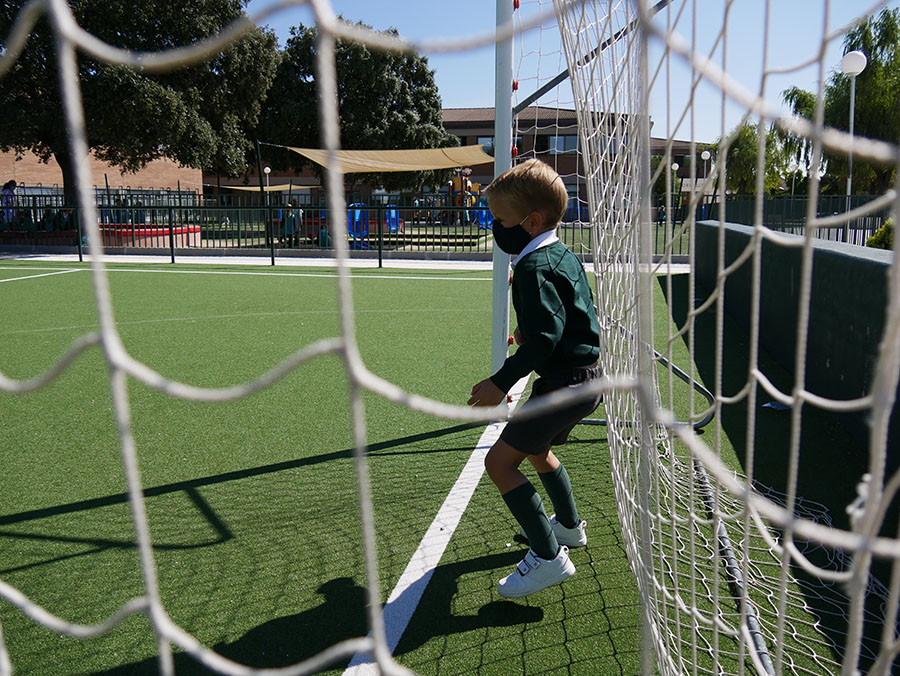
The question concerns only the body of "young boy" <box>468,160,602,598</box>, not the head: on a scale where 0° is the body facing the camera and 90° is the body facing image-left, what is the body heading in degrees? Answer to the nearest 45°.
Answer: approximately 90°

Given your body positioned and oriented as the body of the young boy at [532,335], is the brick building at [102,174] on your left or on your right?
on your right

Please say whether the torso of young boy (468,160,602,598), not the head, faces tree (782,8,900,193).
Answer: no

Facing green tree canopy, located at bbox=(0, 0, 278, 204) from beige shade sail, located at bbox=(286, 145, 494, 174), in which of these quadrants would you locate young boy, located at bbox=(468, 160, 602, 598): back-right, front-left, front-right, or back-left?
back-left

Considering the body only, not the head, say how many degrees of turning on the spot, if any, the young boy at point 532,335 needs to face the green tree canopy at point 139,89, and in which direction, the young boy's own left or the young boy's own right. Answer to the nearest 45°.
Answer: approximately 45° to the young boy's own right

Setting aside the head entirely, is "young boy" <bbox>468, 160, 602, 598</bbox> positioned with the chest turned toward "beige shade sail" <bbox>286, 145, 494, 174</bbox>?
no

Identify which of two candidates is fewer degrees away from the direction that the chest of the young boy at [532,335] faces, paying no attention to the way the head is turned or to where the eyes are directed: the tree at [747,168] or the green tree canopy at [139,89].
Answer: the green tree canopy

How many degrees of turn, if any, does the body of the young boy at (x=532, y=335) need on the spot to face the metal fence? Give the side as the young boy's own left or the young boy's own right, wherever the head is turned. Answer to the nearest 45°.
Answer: approximately 45° to the young boy's own right

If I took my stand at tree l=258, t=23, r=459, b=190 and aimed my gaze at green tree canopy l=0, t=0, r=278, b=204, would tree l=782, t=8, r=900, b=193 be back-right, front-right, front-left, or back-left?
back-left

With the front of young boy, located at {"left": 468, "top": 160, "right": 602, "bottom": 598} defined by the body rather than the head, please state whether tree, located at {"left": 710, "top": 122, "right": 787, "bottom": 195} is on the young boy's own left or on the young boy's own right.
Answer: on the young boy's own right

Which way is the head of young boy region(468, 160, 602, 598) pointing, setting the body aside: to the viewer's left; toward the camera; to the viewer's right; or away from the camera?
to the viewer's left

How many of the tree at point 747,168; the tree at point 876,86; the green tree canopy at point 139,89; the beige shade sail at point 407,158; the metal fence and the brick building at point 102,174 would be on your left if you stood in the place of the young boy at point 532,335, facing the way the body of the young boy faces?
0

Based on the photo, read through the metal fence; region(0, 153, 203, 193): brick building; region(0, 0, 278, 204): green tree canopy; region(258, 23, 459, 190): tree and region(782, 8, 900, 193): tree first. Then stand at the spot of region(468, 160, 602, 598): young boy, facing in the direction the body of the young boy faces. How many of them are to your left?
0
